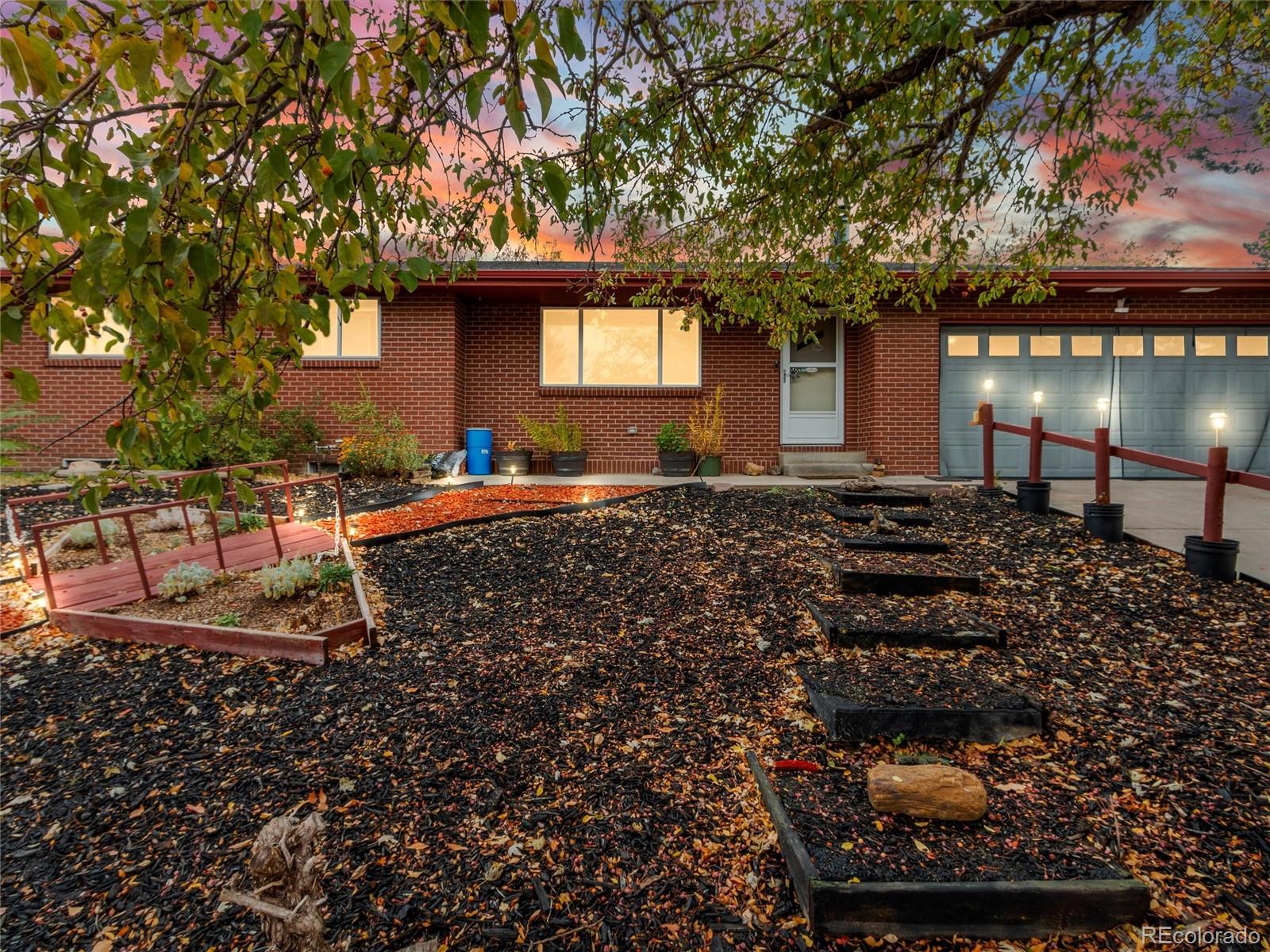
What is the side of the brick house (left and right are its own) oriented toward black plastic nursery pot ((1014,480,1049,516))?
front

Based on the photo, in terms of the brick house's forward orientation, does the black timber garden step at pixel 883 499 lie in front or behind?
in front

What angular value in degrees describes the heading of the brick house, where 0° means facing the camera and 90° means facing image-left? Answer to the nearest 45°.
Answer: approximately 0°

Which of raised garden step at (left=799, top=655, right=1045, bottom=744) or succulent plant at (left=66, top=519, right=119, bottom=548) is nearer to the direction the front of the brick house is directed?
the raised garden step
